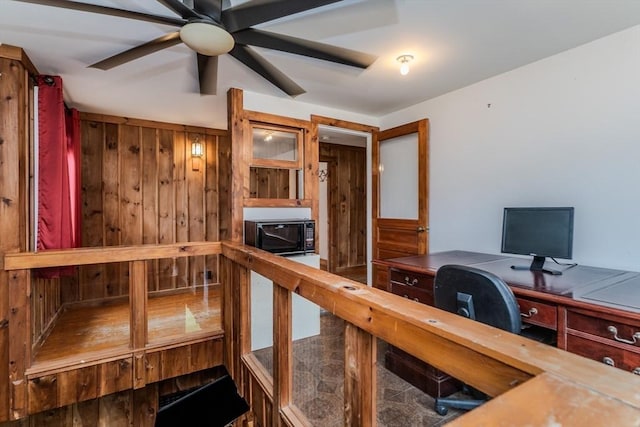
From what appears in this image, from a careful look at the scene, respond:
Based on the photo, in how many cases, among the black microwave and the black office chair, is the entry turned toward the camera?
1

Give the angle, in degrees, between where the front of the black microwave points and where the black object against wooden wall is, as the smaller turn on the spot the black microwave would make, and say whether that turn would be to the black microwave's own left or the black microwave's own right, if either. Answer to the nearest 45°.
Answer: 0° — it already faces it

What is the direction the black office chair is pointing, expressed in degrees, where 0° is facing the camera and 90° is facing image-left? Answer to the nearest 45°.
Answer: approximately 225°

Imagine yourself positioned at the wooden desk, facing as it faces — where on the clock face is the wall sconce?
The wall sconce is roughly at 2 o'clock from the wooden desk.

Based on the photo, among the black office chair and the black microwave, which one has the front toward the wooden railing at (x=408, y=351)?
the black microwave

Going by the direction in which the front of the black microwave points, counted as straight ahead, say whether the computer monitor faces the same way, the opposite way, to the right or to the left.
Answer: to the right

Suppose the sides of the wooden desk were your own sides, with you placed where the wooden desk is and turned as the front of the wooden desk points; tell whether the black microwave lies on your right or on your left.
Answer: on your right

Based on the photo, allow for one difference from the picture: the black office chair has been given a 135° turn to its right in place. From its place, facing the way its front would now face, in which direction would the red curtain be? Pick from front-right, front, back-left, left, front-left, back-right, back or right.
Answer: right

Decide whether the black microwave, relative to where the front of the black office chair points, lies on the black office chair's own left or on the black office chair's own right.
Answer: on the black office chair's own left

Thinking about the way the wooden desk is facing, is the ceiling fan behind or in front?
in front

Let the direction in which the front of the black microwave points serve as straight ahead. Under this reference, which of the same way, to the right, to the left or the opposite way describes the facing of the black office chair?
to the left

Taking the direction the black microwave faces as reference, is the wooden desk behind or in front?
in front

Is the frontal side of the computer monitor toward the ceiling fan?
yes

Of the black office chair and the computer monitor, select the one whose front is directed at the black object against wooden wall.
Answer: the computer monitor

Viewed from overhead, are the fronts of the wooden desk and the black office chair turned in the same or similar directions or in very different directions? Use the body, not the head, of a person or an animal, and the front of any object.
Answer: very different directions
